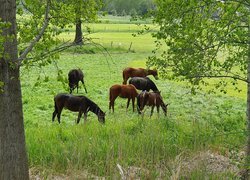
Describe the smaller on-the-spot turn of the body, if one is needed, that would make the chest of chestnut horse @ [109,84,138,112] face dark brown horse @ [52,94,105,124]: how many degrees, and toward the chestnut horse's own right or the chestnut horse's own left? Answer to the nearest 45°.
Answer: approximately 135° to the chestnut horse's own right

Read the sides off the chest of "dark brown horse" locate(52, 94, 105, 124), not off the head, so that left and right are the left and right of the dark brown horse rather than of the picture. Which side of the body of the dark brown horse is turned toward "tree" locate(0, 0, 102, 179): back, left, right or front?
right

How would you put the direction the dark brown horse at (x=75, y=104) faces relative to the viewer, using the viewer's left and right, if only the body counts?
facing to the right of the viewer

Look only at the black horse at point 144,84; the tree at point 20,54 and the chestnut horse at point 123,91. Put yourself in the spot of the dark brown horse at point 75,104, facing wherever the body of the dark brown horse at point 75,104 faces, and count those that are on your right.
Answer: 1

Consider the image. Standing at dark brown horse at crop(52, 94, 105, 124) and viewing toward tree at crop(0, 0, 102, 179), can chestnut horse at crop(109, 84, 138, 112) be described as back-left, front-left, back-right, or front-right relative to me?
back-left

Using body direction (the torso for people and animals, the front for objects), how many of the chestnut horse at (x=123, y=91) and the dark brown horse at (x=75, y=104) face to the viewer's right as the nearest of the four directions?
2

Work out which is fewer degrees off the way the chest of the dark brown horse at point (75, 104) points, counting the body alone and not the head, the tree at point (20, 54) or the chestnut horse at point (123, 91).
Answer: the chestnut horse

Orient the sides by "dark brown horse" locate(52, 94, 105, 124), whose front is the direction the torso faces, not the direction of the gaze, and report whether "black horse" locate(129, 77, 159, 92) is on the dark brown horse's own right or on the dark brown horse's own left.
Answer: on the dark brown horse's own left

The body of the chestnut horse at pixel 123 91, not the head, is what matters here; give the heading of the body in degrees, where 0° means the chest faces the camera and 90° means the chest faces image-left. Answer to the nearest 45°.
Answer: approximately 270°
